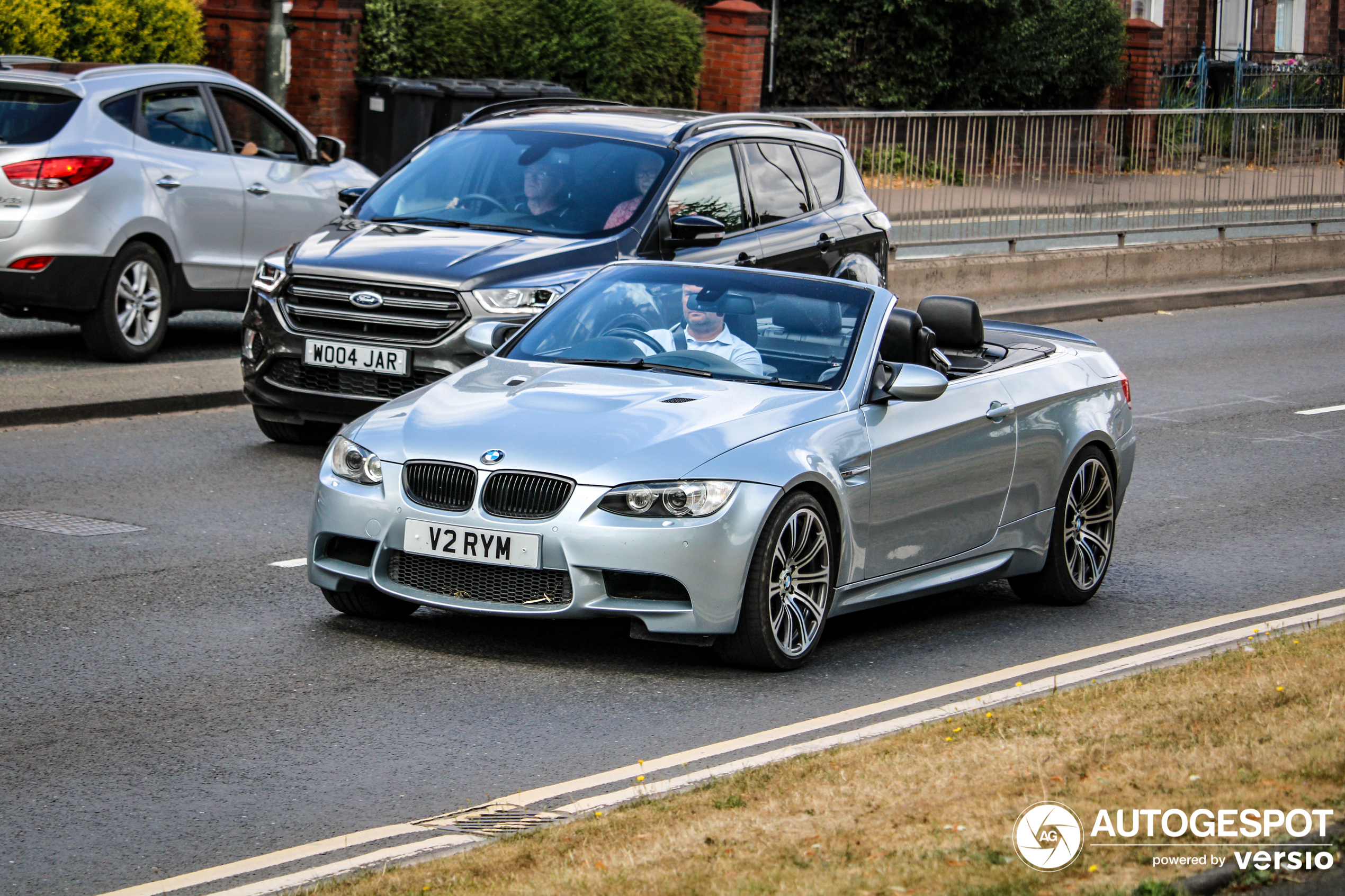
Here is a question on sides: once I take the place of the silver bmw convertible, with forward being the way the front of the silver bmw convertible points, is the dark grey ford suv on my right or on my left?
on my right

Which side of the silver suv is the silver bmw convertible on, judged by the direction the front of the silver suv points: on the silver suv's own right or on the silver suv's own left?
on the silver suv's own right

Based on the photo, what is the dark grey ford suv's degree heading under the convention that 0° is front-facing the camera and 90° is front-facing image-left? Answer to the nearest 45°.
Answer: approximately 45°

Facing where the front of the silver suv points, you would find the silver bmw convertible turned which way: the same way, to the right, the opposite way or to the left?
the opposite way

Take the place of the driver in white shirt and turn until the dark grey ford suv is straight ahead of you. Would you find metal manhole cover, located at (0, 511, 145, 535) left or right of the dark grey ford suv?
left

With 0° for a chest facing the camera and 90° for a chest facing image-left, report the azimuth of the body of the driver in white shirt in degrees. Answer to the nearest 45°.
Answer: approximately 45°

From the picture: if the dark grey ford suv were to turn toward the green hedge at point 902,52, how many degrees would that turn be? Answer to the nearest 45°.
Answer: approximately 135° to its right

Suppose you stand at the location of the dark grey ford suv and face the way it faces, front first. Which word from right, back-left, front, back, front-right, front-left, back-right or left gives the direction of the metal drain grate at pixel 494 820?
front-left

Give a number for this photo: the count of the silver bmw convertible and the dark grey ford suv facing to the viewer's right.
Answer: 0

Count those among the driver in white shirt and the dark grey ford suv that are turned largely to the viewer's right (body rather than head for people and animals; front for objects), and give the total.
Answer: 0

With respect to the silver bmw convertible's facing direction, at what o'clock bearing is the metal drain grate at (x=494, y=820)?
The metal drain grate is roughly at 11 o'clock from the silver bmw convertible.

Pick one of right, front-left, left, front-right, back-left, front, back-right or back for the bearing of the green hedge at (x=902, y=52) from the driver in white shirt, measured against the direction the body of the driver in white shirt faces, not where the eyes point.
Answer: back-right

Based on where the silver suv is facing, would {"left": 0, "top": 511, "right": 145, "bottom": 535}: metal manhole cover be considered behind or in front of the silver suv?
behind
